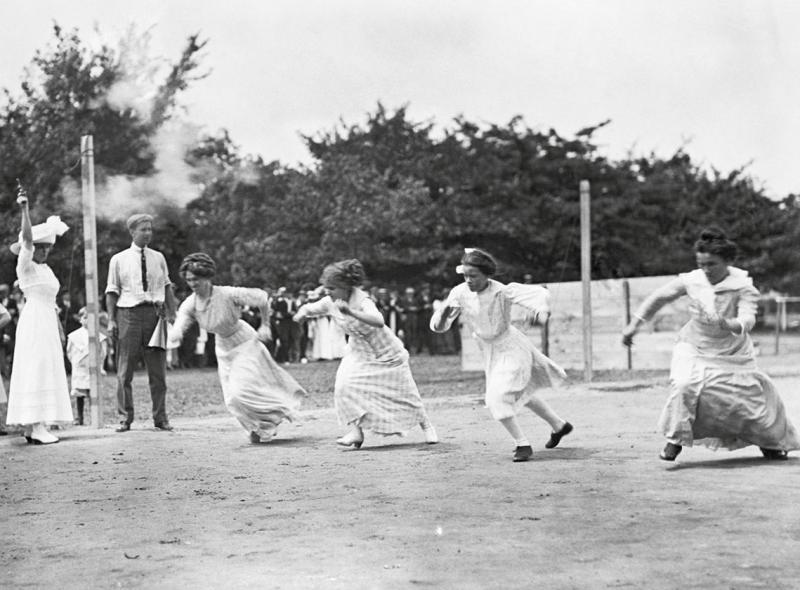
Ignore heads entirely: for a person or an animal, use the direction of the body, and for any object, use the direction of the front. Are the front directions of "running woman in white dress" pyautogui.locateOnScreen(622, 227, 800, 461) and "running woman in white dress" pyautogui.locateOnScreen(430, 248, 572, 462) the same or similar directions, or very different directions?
same or similar directions

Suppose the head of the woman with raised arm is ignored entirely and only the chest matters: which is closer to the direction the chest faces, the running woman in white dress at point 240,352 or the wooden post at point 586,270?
the running woman in white dress

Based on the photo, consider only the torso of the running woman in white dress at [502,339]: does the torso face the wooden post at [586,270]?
no

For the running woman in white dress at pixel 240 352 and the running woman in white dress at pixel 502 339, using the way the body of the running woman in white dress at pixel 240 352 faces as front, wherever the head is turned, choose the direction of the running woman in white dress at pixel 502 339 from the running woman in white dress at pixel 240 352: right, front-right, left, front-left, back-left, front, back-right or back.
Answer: left

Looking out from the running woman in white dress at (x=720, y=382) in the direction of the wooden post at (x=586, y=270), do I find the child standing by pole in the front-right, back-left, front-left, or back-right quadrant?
front-left

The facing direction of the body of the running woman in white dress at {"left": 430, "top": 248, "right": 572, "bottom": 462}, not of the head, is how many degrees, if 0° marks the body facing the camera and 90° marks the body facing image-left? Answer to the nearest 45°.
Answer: approximately 45°

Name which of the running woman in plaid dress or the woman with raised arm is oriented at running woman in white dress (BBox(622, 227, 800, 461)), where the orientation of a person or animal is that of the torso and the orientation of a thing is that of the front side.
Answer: the woman with raised arm

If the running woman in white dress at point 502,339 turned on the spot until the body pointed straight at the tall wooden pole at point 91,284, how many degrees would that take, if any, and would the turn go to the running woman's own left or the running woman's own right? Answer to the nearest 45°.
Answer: approximately 90° to the running woman's own right

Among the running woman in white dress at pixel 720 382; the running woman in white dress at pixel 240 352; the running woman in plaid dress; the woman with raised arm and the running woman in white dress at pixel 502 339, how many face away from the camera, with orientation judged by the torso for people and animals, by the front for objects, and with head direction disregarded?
0

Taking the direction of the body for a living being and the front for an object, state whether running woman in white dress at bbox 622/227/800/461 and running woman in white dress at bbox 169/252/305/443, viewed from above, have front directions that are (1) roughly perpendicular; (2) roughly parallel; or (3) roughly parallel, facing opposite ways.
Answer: roughly parallel

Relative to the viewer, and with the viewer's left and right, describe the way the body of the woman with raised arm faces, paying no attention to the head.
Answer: facing the viewer and to the right of the viewer

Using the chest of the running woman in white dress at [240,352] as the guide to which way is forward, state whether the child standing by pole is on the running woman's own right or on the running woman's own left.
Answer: on the running woman's own right

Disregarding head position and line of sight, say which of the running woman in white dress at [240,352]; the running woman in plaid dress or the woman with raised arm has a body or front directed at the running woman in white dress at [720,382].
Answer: the woman with raised arm

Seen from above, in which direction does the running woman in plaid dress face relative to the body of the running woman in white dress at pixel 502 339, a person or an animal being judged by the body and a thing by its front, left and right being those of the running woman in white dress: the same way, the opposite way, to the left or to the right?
the same way

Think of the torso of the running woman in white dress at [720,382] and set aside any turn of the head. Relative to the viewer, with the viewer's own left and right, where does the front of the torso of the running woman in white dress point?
facing the viewer and to the left of the viewer

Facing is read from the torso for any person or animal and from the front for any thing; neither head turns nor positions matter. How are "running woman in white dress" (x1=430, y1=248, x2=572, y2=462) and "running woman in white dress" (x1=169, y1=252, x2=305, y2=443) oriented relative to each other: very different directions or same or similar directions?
same or similar directions

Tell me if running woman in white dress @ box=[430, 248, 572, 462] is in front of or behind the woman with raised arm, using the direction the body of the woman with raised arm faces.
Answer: in front

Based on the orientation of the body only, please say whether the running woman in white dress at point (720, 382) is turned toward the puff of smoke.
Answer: no

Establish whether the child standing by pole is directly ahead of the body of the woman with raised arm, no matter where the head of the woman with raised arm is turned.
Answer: no
